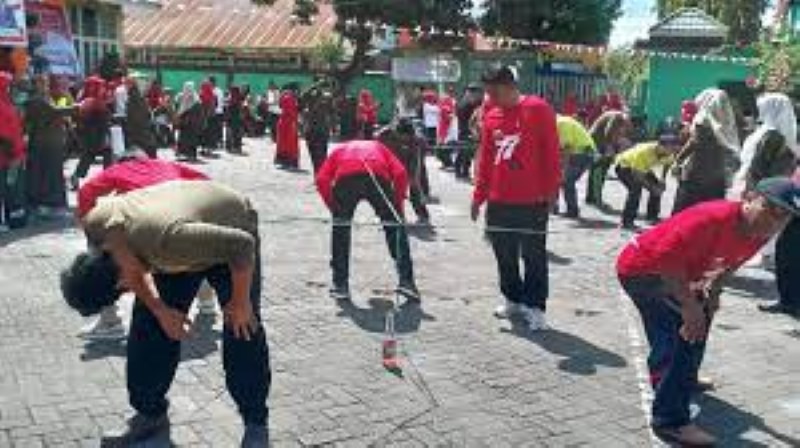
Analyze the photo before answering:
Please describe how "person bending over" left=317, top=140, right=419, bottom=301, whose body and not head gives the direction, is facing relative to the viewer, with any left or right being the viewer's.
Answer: facing away from the viewer

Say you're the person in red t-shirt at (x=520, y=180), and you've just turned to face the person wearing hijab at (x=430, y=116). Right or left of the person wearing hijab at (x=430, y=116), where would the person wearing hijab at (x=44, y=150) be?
left

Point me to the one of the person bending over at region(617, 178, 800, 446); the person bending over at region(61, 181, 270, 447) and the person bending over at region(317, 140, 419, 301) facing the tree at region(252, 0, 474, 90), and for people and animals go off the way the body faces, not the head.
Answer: the person bending over at region(317, 140, 419, 301)

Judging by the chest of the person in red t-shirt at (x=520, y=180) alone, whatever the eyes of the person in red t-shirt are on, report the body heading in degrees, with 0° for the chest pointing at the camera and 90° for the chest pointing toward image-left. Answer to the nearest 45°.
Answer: approximately 45°

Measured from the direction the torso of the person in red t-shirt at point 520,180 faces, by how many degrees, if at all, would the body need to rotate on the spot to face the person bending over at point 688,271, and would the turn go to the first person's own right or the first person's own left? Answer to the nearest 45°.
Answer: approximately 45° to the first person's own left

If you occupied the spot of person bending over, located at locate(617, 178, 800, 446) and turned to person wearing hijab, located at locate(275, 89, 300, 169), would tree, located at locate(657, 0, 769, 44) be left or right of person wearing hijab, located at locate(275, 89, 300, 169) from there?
right

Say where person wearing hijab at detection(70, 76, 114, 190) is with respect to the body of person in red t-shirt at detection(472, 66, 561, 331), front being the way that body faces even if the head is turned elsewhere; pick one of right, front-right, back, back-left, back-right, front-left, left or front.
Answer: right

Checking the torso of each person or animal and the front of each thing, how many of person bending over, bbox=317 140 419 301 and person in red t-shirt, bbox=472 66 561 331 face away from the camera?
1

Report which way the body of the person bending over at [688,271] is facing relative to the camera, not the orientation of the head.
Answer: to the viewer's right

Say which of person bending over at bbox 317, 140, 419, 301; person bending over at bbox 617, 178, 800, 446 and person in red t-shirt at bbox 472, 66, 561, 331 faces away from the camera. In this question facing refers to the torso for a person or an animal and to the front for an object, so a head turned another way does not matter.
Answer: person bending over at bbox 317, 140, 419, 301

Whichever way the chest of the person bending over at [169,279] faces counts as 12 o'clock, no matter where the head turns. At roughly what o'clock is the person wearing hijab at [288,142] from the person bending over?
The person wearing hijab is roughly at 5 o'clock from the person bending over.

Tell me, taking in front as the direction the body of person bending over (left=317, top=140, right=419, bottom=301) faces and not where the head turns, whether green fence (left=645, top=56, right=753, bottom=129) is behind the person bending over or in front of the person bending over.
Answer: in front

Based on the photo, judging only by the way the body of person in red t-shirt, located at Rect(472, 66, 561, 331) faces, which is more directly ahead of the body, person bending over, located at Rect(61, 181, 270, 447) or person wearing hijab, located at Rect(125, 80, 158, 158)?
the person bending over

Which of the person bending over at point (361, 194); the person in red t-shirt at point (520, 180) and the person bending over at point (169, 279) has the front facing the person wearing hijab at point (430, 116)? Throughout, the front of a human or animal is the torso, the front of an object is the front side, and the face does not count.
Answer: the person bending over at point (361, 194)

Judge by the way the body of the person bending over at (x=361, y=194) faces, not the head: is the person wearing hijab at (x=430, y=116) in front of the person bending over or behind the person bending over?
in front

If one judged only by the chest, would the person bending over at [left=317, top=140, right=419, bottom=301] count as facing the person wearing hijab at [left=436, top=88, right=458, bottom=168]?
yes
